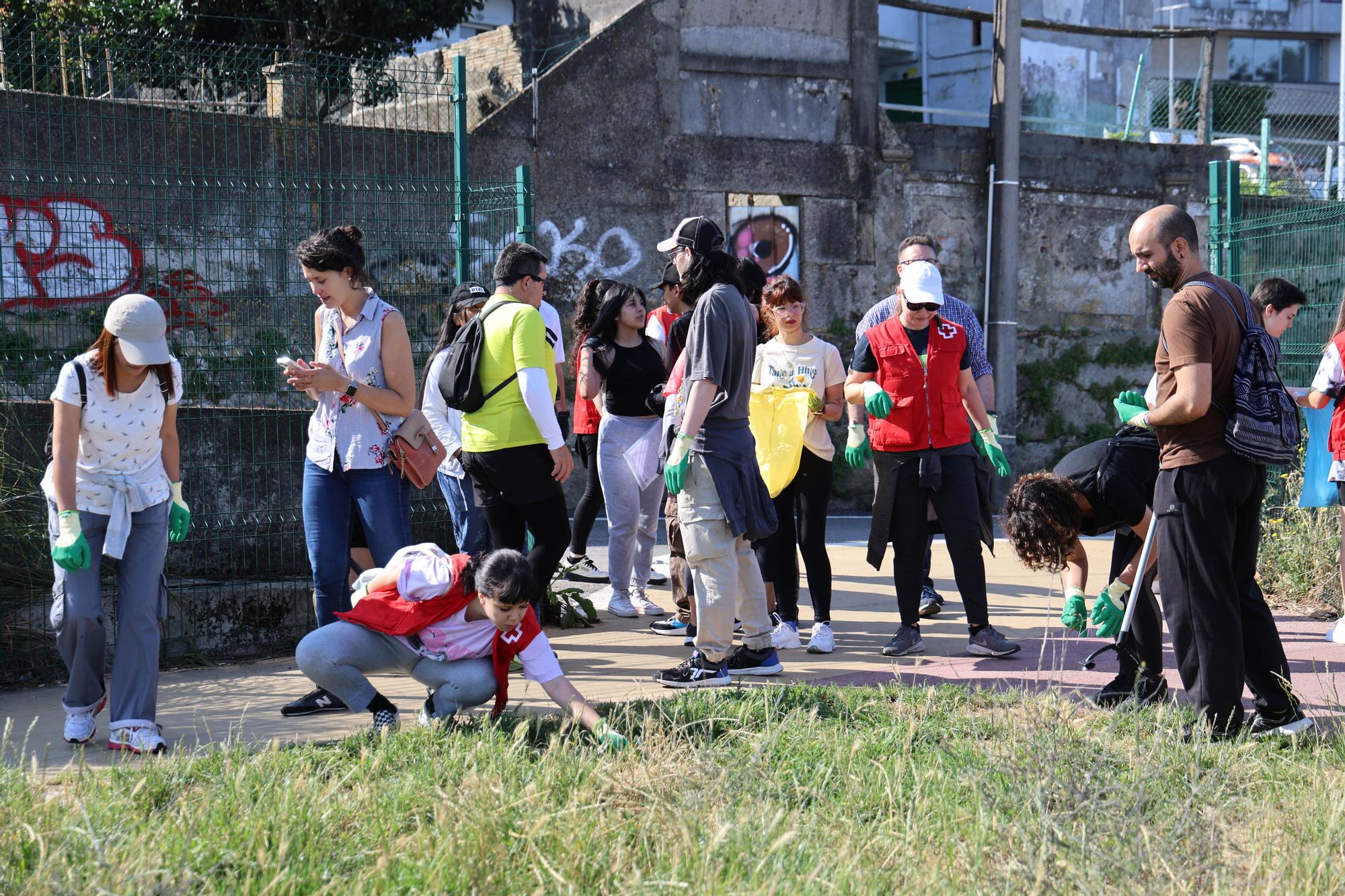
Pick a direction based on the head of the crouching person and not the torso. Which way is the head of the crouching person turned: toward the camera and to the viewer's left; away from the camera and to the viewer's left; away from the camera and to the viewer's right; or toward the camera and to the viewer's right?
toward the camera and to the viewer's right

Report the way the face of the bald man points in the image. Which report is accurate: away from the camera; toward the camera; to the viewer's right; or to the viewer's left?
to the viewer's left

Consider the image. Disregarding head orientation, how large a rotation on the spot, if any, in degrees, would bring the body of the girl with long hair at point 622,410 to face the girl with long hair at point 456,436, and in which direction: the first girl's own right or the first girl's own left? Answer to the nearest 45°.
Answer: approximately 90° to the first girl's own right

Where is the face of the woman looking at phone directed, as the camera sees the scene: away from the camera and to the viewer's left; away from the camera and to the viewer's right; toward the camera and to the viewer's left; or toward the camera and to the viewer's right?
toward the camera and to the viewer's left

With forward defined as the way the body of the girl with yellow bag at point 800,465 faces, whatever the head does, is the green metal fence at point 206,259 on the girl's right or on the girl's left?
on the girl's right

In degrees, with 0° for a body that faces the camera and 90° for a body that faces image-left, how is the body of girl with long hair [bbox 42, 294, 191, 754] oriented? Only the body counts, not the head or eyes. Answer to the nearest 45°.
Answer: approximately 0°

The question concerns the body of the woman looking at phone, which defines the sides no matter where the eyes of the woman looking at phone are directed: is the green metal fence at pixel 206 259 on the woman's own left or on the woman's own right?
on the woman's own right

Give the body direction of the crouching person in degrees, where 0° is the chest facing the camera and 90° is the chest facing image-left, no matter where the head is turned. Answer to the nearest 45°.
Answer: approximately 315°

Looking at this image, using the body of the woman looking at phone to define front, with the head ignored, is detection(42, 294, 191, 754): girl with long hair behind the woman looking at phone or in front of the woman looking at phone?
in front
